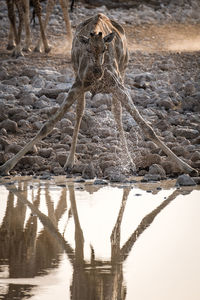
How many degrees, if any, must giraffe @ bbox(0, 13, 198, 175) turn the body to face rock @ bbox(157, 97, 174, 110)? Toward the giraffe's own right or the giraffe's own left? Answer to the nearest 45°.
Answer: approximately 180°

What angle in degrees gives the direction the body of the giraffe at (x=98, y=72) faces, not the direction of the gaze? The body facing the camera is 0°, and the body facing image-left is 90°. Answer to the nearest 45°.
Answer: approximately 0°

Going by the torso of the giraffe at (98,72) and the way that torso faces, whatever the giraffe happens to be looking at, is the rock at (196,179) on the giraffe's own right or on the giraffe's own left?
on the giraffe's own left

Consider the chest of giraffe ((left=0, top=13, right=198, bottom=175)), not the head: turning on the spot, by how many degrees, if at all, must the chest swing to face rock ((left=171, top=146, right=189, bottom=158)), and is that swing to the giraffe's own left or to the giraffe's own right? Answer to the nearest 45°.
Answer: approximately 135° to the giraffe's own left

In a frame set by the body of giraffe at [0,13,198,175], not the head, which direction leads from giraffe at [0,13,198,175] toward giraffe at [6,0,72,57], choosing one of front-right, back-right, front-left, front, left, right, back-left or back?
back

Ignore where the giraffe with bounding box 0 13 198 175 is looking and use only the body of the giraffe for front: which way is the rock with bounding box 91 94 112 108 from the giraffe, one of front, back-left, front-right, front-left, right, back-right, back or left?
back

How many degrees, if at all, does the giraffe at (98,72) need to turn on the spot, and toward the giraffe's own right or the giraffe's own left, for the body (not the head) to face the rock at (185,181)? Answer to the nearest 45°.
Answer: approximately 45° to the giraffe's own left
